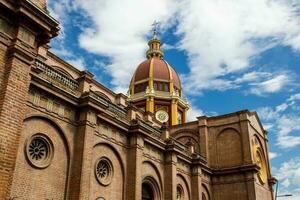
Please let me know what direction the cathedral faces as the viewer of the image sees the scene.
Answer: facing the viewer and to the left of the viewer
